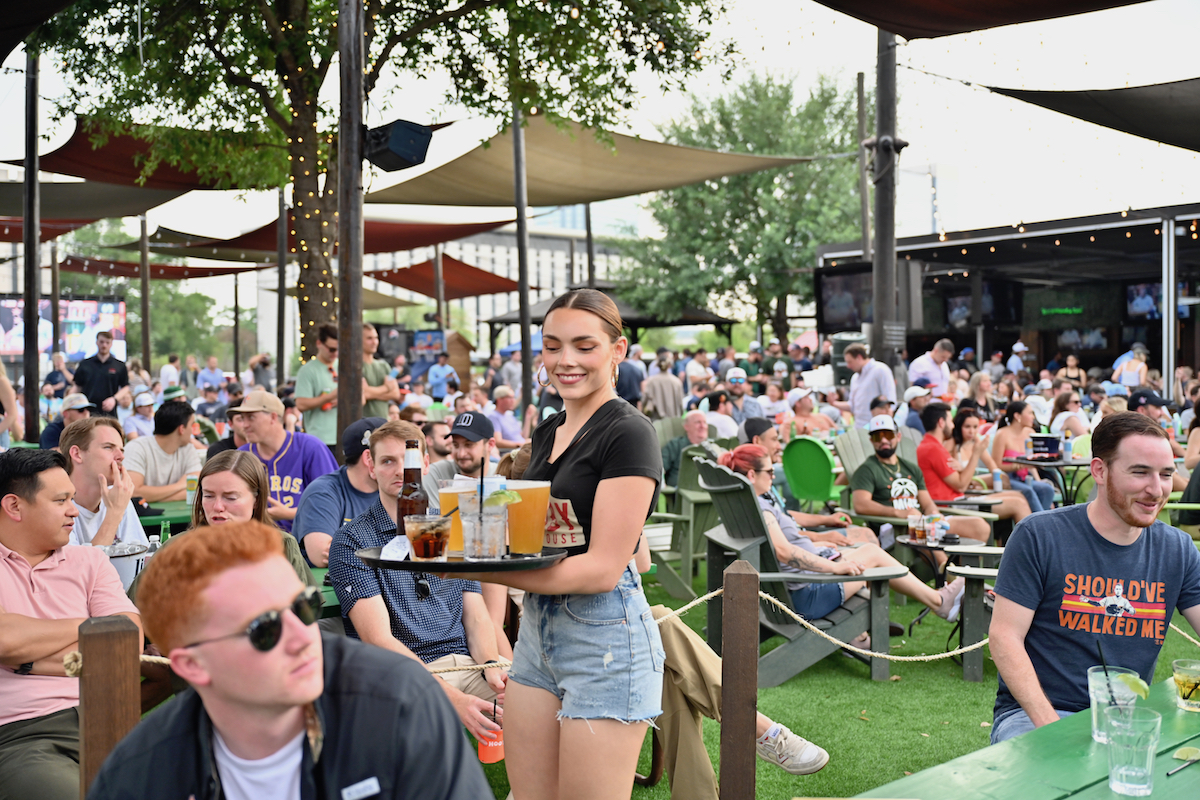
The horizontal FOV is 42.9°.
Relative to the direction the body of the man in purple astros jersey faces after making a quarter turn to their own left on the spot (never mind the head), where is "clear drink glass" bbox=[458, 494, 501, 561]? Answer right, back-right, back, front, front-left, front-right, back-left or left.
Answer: front-right

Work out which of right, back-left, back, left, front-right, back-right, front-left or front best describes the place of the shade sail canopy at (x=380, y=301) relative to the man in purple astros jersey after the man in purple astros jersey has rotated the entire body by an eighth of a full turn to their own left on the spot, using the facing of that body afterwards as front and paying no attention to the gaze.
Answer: back

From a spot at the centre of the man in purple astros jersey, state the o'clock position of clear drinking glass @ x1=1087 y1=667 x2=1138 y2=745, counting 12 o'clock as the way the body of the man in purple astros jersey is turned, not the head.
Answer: The clear drinking glass is roughly at 10 o'clock from the man in purple astros jersey.

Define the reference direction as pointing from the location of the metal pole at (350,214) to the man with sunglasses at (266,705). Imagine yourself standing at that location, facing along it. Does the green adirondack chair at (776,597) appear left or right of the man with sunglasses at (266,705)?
left
